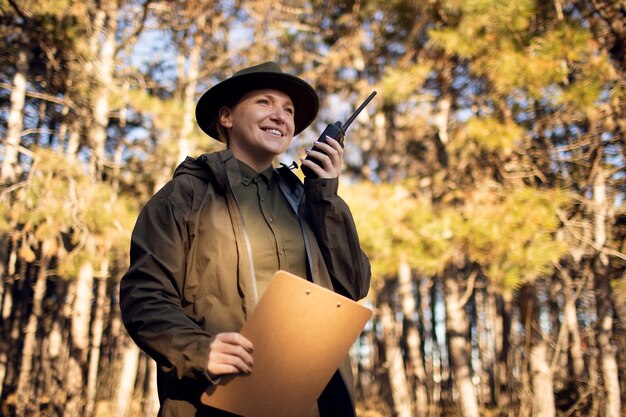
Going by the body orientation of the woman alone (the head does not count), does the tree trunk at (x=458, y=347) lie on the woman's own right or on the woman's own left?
on the woman's own left

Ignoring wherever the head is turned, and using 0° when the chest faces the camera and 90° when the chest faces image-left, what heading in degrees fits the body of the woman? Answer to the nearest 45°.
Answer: approximately 315°

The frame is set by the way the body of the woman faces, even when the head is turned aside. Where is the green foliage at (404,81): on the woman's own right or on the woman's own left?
on the woman's own left

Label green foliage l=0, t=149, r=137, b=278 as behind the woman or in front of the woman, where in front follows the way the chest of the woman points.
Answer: behind

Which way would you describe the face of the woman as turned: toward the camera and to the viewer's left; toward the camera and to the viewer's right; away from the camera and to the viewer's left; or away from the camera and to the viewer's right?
toward the camera and to the viewer's right

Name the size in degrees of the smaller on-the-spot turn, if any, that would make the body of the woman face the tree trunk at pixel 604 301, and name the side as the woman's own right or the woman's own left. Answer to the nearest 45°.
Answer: approximately 90° to the woman's own left
